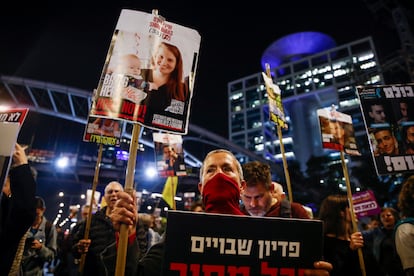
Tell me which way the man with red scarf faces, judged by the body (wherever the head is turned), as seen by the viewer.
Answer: toward the camera

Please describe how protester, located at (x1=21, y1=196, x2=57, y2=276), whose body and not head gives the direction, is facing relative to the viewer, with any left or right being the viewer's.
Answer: facing the viewer and to the left of the viewer

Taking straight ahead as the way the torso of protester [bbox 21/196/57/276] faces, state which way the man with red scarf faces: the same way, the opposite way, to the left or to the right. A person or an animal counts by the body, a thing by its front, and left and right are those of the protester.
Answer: the same way

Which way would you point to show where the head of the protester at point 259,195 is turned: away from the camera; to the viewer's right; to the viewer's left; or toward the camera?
toward the camera

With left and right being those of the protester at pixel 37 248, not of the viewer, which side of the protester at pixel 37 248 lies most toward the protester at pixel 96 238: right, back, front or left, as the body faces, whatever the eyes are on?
left

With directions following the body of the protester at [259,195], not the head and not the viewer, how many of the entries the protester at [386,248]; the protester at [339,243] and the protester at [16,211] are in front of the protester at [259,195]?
1

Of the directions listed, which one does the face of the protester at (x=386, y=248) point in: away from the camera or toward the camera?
toward the camera

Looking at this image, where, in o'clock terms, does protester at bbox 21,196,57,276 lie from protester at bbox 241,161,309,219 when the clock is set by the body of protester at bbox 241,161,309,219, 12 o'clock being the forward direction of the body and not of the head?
protester at bbox 21,196,57,276 is roughly at 2 o'clock from protester at bbox 241,161,309,219.

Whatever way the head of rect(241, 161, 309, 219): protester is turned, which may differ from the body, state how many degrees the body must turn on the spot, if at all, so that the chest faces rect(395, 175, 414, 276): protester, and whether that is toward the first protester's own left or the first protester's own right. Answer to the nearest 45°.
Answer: approximately 135° to the first protester's own left

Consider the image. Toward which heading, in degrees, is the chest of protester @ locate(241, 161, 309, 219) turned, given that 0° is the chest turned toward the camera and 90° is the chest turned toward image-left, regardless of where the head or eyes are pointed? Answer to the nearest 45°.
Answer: approximately 45°

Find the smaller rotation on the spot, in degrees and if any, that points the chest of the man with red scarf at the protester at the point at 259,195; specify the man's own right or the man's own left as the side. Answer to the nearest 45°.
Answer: approximately 135° to the man's own left

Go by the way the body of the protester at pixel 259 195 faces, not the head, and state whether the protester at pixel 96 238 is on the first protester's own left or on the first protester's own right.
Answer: on the first protester's own right

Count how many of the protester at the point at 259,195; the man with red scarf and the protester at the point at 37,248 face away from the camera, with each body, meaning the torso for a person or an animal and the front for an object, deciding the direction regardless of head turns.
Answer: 0

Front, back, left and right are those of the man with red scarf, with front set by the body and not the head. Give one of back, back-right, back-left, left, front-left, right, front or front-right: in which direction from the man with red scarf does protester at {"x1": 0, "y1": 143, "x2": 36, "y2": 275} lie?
right

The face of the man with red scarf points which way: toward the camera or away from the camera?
toward the camera
